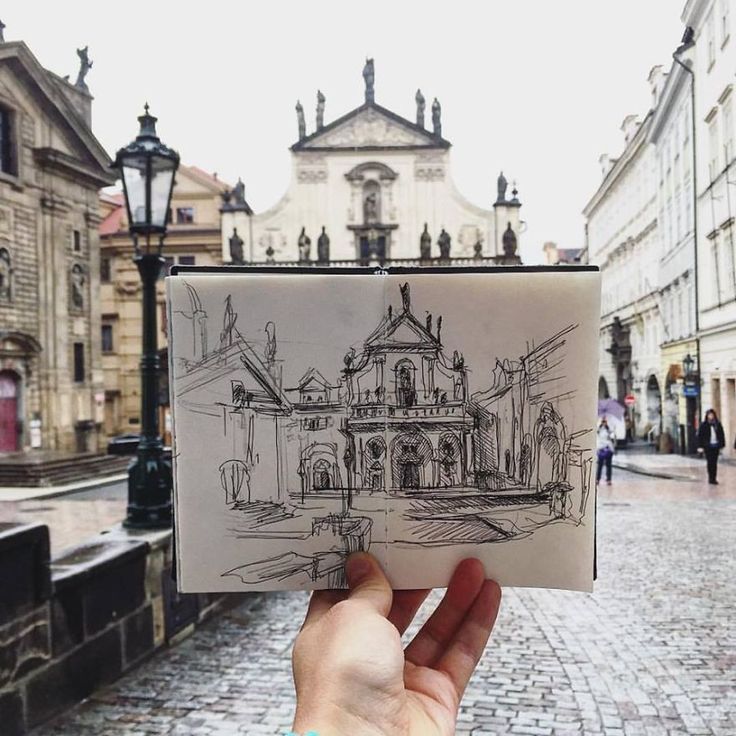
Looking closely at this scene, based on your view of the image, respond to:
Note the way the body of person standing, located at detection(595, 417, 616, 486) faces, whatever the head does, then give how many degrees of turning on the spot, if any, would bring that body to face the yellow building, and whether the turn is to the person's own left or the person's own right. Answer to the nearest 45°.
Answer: approximately 135° to the person's own right

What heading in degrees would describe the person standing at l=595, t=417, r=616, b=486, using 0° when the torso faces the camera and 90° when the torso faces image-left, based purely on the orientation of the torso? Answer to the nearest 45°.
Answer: approximately 0°

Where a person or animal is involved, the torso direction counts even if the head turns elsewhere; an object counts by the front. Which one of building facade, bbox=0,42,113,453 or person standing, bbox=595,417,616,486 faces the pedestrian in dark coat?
the building facade

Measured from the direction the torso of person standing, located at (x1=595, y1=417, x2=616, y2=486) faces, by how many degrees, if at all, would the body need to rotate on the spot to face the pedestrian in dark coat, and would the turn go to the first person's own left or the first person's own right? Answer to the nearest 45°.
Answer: approximately 90° to the first person's own left

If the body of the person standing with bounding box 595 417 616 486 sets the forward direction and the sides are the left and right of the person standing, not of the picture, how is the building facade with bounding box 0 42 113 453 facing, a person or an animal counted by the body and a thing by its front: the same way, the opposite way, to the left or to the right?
to the left

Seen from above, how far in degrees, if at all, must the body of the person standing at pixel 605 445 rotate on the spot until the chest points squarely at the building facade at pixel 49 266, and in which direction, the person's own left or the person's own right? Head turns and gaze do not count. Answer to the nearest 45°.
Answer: approximately 90° to the person's own right

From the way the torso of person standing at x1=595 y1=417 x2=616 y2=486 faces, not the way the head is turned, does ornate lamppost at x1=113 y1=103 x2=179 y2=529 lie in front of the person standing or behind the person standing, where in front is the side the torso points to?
in front

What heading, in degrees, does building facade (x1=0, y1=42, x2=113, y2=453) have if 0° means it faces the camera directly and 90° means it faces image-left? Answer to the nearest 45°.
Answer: approximately 315°

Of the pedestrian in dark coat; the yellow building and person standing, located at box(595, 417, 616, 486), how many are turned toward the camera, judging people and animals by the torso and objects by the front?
3

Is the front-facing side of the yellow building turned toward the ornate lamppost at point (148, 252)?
yes

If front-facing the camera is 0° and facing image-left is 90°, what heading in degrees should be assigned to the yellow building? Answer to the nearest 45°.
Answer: approximately 0°

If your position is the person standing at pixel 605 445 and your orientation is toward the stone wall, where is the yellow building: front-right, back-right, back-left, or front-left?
back-right

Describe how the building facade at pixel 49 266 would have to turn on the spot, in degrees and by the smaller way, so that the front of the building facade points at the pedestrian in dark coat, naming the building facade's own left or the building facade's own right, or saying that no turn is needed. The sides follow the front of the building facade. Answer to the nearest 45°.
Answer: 0° — it already faces them

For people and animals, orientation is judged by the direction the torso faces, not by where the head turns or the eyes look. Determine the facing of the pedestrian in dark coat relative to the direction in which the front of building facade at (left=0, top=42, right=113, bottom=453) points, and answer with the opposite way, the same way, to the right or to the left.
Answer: to the right
